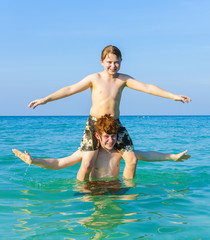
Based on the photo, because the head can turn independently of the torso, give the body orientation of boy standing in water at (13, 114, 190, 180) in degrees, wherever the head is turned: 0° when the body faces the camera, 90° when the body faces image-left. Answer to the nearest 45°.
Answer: approximately 0°
